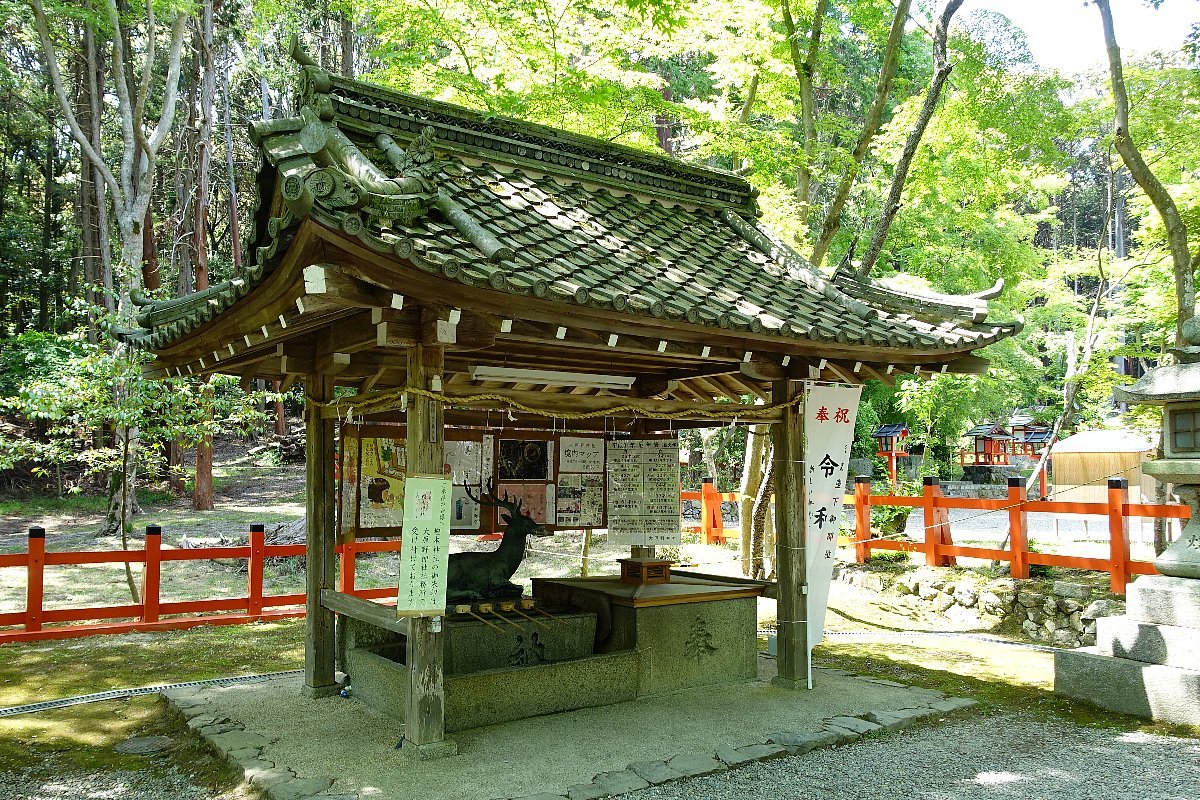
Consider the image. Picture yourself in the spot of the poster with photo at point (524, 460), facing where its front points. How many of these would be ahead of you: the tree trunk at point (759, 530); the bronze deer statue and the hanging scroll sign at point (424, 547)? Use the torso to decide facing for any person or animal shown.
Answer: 2

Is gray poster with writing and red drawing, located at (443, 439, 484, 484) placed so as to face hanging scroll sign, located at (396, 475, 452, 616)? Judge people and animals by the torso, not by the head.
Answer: yes

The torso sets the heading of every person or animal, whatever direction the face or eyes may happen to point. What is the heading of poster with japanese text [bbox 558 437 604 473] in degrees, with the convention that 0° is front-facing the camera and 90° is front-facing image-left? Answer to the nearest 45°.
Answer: approximately 0°

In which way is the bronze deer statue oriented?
to the viewer's right

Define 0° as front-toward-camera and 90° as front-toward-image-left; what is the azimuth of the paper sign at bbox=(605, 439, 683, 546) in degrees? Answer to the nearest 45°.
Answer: approximately 0°

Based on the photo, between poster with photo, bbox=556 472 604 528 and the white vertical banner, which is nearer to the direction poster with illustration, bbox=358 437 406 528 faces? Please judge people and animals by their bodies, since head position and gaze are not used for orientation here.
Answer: the white vertical banner

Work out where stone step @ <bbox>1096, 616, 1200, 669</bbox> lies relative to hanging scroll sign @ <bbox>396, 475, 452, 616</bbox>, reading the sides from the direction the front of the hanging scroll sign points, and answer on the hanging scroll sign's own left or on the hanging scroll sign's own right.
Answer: on the hanging scroll sign's own left
